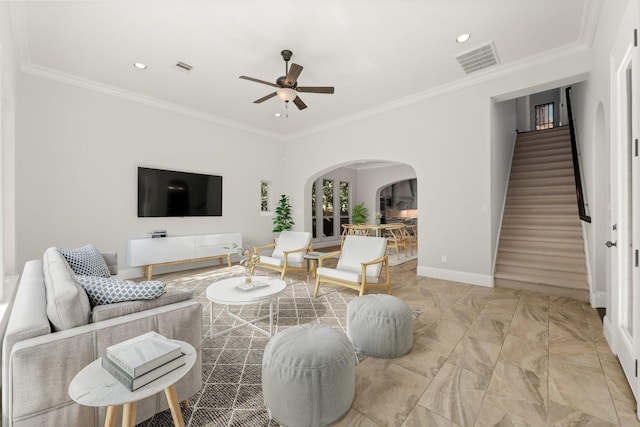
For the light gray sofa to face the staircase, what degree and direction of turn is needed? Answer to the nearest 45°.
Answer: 0° — it already faces it

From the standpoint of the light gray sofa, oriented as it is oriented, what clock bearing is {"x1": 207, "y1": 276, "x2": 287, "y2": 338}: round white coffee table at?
The round white coffee table is roughly at 11 o'clock from the light gray sofa.

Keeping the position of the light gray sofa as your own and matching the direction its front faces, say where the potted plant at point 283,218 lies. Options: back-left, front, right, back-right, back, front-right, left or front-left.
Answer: front-left

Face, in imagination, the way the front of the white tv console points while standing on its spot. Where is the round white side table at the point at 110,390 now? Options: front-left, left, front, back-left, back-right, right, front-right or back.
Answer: front-right

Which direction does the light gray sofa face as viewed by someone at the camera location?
facing to the right of the viewer

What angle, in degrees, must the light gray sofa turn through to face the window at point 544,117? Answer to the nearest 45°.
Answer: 0° — it already faces it

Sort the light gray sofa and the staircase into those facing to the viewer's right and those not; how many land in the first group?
1

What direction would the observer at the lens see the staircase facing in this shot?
facing the viewer

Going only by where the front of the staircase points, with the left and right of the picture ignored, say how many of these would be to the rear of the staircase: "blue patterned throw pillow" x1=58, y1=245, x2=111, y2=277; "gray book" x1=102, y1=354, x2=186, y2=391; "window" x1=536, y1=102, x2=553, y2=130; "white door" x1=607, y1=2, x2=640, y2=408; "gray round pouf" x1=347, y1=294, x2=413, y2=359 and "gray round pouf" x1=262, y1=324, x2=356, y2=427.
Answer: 1

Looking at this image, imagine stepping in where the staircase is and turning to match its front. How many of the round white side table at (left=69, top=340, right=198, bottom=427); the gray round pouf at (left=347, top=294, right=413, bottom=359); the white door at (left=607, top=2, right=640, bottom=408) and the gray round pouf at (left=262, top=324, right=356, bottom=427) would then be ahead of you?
4

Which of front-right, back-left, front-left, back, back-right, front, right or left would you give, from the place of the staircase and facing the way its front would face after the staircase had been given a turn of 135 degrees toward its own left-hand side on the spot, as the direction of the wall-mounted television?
back

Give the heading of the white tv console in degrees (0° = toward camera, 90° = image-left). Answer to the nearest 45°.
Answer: approximately 315°

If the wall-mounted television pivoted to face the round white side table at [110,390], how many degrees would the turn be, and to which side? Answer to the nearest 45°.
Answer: approximately 45° to its right

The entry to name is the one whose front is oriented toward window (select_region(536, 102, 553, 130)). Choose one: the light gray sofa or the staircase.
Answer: the light gray sofa

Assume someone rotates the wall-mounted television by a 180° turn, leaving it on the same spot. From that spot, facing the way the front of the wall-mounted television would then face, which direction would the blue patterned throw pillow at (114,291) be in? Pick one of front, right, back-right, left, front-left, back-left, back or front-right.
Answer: back-left

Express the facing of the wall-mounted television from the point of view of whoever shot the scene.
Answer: facing the viewer and to the right of the viewer
